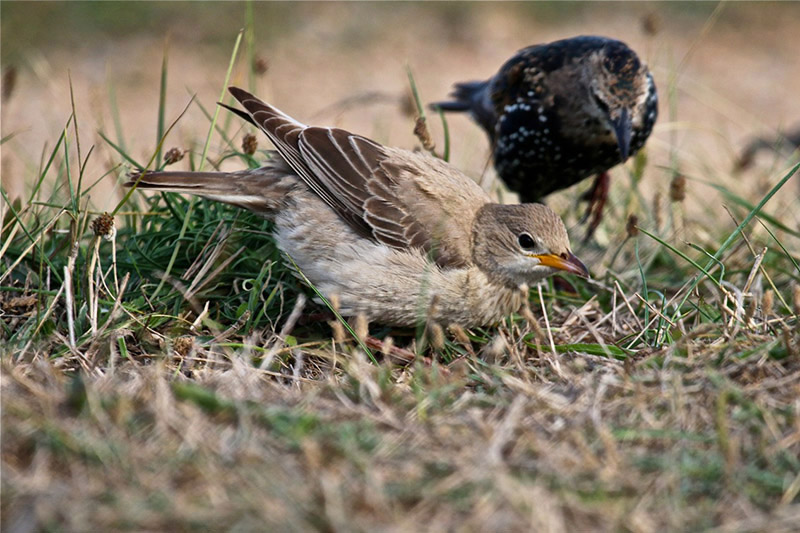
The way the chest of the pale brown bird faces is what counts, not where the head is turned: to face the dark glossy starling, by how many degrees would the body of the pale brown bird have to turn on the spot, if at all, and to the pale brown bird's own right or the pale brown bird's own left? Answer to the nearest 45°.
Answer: approximately 45° to the pale brown bird's own left

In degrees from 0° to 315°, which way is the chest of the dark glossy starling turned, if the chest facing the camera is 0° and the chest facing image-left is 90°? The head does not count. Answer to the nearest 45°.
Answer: approximately 315°

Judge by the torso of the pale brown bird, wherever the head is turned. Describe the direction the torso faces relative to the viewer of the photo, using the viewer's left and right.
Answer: facing to the right of the viewer

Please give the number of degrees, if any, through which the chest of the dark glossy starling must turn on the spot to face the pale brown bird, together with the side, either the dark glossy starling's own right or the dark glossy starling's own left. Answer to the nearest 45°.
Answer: approximately 90° to the dark glossy starling's own right
